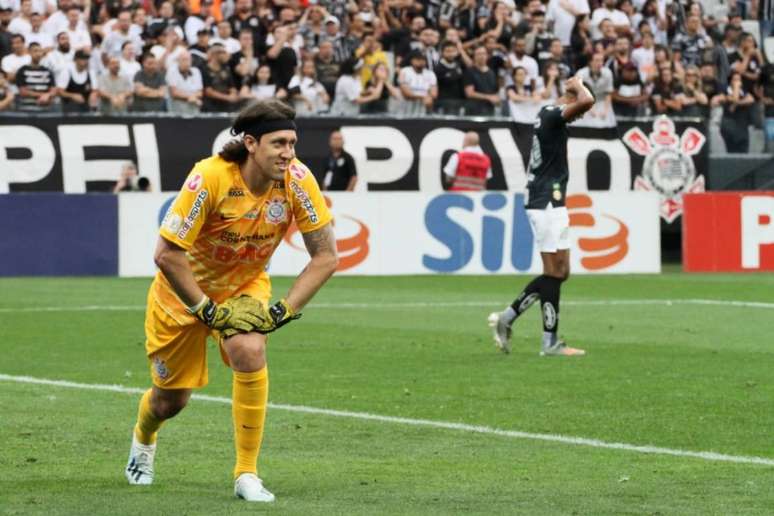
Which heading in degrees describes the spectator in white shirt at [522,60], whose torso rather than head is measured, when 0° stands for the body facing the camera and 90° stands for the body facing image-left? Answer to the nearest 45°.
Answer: approximately 0°

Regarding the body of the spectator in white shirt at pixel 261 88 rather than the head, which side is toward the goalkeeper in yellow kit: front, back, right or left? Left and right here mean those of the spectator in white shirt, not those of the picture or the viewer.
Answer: front

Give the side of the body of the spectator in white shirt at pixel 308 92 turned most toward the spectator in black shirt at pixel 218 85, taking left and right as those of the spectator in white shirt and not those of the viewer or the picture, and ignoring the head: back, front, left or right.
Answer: right

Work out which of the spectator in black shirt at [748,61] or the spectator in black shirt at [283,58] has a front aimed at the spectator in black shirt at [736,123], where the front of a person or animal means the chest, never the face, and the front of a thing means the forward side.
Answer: the spectator in black shirt at [748,61]

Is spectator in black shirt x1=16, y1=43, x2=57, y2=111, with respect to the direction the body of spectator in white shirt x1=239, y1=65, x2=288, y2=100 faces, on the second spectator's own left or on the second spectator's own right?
on the second spectator's own right

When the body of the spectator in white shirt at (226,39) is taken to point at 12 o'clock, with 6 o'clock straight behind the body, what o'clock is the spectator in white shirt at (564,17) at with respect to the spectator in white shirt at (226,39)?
the spectator in white shirt at (564,17) is roughly at 8 o'clock from the spectator in white shirt at (226,39).

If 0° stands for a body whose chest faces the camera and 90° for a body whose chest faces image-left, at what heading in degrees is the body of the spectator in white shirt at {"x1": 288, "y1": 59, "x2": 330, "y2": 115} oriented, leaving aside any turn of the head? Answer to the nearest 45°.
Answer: approximately 0°
